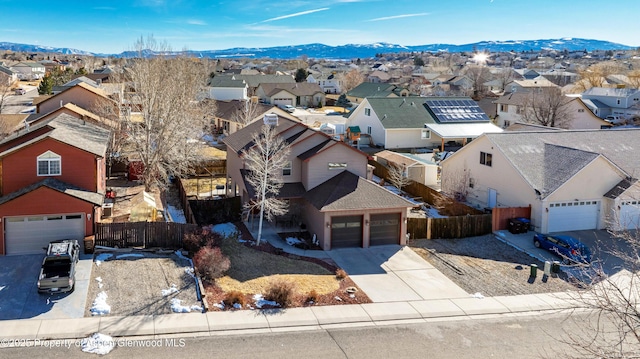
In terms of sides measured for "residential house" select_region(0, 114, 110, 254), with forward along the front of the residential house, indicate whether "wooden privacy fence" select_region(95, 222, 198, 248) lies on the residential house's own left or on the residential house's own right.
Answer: on the residential house's own left

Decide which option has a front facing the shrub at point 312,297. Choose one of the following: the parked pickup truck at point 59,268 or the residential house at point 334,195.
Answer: the residential house

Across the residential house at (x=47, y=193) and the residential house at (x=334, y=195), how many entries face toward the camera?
2

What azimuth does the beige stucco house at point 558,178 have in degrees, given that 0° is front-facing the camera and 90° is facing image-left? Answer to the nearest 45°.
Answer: approximately 315°

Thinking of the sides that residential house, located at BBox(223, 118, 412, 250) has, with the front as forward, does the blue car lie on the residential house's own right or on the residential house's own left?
on the residential house's own left

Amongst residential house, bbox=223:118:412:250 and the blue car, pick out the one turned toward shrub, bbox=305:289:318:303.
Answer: the residential house

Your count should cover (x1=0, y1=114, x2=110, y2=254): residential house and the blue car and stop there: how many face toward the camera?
1

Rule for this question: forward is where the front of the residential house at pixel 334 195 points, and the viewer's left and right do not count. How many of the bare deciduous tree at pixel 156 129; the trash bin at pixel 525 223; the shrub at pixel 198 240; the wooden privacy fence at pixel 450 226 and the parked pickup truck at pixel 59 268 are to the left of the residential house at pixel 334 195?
2
